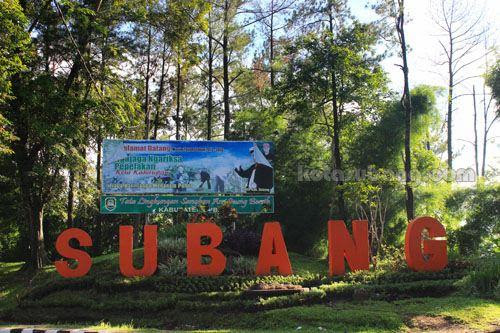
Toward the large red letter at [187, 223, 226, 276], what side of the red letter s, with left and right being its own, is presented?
left

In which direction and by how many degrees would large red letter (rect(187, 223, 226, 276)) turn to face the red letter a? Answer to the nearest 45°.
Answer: approximately 90° to its left

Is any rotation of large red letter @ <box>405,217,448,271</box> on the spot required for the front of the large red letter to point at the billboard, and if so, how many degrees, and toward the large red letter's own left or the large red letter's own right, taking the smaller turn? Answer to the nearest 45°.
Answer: approximately 90° to the large red letter's own right

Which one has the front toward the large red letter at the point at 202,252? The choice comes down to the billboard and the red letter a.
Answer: the billboard

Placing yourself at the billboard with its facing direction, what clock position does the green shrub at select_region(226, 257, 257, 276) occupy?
The green shrub is roughly at 11 o'clock from the billboard.

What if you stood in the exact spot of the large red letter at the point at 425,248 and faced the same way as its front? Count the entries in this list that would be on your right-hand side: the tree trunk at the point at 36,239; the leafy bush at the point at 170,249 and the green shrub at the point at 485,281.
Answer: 2

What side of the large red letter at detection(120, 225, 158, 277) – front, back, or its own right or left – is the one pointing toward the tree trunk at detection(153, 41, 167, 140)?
back

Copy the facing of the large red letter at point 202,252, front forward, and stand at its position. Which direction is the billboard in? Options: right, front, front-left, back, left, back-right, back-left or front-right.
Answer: back

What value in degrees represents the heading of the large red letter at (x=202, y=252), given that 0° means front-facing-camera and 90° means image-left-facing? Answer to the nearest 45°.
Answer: approximately 0°

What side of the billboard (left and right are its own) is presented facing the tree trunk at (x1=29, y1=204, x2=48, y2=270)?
right

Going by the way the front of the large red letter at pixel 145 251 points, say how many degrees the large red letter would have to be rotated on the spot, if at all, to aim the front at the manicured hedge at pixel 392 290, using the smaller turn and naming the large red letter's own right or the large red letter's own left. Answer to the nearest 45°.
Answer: approximately 45° to the large red letter's own left

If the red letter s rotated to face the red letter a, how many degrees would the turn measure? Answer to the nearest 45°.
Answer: approximately 90° to its left
